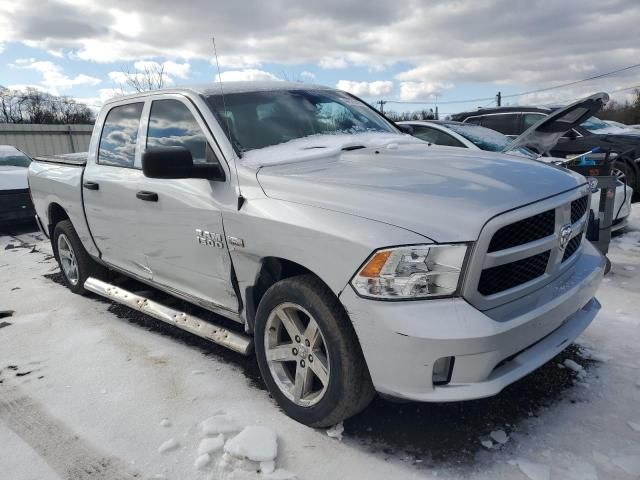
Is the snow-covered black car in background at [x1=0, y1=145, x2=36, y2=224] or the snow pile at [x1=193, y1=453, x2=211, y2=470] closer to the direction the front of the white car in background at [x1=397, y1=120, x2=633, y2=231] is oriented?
the snow pile

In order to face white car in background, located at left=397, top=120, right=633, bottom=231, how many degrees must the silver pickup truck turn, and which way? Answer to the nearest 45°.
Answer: approximately 90° to its left

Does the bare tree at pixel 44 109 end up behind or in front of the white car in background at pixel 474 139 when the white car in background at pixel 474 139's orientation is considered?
behind

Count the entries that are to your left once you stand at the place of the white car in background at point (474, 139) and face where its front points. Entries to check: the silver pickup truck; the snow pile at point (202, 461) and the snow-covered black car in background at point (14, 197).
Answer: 0

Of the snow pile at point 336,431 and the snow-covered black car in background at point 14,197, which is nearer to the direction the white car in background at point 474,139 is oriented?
the snow pile

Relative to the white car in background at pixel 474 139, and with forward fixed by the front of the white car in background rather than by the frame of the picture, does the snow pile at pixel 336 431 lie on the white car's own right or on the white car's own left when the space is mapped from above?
on the white car's own right

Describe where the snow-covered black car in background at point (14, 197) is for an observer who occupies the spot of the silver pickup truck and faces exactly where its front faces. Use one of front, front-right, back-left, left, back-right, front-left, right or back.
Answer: back

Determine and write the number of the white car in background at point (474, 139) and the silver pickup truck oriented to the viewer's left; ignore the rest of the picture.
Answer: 0

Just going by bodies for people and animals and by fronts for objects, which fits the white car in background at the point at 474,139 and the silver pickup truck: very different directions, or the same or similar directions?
same or similar directions

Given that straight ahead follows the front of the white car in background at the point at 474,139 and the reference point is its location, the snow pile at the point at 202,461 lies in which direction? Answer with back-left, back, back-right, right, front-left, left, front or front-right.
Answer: front-right

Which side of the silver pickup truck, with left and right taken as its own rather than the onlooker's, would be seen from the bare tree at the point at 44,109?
back

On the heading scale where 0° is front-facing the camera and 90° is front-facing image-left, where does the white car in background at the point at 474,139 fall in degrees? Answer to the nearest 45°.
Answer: approximately 315°

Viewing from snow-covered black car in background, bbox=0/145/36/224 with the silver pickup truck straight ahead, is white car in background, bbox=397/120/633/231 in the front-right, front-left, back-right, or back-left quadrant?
front-left

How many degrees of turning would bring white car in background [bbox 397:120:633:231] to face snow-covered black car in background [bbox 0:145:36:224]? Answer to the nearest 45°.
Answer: approximately 135° to its right
